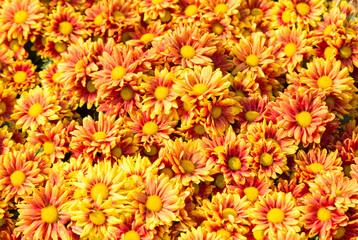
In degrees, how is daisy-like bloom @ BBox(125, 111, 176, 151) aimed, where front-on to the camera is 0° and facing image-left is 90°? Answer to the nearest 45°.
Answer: approximately 0°

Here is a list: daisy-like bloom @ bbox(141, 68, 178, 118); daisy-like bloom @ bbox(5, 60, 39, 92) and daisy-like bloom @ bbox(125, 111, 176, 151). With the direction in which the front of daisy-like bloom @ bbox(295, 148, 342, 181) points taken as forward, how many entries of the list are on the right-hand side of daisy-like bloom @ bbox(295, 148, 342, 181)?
3

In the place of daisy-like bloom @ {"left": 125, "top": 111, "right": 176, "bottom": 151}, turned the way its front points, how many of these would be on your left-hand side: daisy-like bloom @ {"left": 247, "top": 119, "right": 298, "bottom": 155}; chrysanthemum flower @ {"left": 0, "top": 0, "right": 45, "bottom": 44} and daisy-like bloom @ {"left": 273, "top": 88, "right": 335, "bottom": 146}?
2

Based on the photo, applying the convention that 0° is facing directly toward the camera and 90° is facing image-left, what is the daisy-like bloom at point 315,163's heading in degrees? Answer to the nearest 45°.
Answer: approximately 0°

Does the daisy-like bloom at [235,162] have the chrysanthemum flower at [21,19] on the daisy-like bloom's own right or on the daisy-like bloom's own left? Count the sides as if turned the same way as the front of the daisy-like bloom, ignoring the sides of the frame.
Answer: on the daisy-like bloom's own right

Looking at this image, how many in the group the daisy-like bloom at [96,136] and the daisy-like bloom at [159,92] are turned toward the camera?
2
